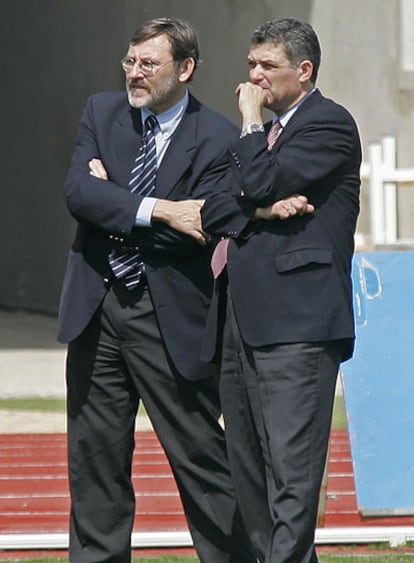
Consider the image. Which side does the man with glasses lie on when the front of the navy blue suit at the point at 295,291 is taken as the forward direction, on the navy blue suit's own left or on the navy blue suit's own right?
on the navy blue suit's own right

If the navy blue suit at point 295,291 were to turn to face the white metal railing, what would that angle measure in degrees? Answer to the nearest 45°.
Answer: approximately 135° to its right

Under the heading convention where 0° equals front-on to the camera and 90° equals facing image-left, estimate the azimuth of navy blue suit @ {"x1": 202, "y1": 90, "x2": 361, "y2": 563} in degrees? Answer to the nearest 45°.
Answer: approximately 45°

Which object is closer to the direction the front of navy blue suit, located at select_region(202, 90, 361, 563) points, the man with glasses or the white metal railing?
the man with glasses
